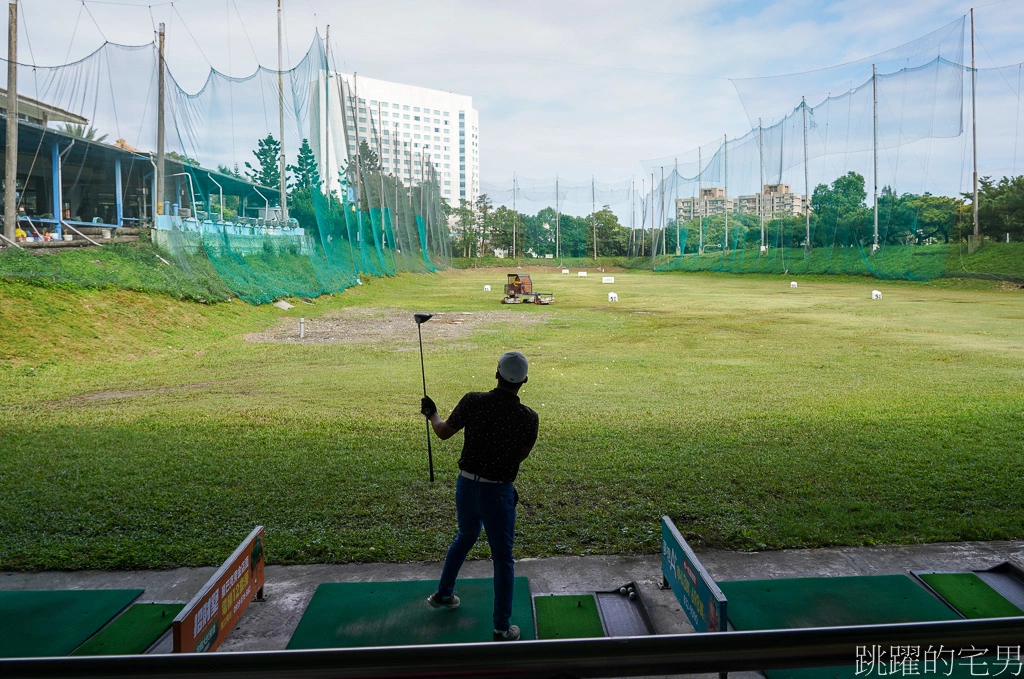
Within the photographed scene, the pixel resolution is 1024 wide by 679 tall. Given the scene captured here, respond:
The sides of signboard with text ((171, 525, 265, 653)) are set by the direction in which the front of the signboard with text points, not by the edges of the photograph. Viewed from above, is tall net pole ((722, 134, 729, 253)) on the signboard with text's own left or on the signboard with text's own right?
on the signboard with text's own left

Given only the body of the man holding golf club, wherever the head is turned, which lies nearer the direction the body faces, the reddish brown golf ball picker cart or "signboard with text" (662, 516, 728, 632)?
the reddish brown golf ball picker cart

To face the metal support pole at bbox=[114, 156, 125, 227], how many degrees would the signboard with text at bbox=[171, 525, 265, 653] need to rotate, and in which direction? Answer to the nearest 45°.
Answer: approximately 135° to its left

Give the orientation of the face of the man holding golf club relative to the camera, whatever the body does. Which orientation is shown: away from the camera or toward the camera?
away from the camera

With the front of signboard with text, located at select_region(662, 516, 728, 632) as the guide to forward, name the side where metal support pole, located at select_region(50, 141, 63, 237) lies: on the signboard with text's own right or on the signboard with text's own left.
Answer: on the signboard with text's own right

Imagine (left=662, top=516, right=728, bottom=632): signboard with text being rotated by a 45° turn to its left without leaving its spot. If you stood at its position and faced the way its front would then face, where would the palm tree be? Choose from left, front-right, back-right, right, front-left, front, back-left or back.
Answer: back-right

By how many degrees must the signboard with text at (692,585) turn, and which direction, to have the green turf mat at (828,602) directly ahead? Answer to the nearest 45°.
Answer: approximately 180°

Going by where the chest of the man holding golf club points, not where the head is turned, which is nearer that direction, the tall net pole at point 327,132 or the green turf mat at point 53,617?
the tall net pole

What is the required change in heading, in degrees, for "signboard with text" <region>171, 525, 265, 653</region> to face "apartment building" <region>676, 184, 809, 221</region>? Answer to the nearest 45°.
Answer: approximately 90° to its left

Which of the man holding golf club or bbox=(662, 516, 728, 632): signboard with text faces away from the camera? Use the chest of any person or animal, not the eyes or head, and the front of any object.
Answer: the man holding golf club

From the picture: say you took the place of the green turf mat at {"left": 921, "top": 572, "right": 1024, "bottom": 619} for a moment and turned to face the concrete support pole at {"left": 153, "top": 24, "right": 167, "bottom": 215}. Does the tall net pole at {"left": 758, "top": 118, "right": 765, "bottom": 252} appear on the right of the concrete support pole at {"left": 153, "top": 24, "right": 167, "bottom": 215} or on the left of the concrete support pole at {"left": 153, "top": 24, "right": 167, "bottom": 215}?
right

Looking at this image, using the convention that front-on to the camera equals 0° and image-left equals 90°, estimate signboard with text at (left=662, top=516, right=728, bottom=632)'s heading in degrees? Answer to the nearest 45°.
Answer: approximately 45°

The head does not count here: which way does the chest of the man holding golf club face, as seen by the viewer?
away from the camera

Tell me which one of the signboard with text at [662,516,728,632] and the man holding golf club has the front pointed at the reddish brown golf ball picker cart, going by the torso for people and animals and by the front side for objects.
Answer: the man holding golf club

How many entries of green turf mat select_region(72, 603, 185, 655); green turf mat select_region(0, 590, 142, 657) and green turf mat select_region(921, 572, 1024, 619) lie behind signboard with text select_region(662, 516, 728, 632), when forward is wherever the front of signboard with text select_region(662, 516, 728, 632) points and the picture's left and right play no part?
1

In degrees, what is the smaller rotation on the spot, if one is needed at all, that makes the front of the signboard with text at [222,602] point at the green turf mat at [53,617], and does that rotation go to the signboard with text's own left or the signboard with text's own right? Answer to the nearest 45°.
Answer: approximately 180°
